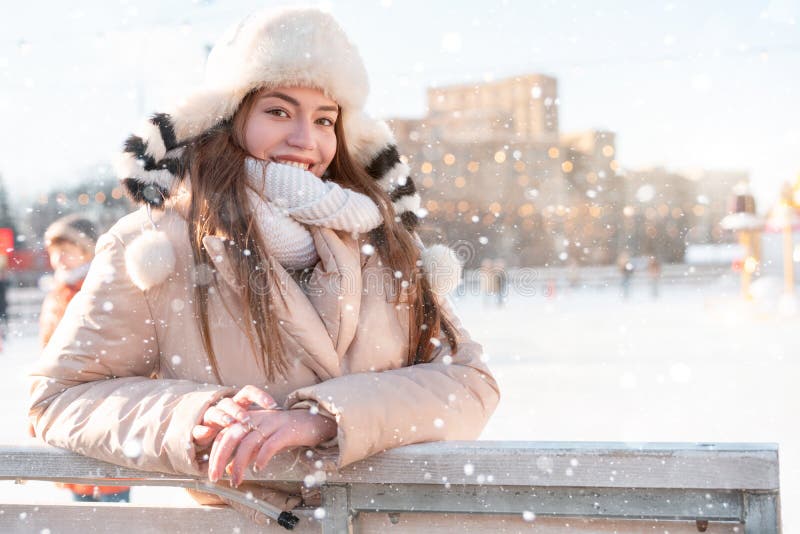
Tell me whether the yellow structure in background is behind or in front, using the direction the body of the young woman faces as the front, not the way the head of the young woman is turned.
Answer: behind

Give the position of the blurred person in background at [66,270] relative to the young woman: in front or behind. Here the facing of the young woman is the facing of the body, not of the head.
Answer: behind

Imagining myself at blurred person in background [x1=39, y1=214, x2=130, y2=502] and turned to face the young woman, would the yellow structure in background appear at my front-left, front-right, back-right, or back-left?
back-left

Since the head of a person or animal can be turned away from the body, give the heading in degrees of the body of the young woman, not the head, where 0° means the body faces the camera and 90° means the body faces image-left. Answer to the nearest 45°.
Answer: approximately 0°
